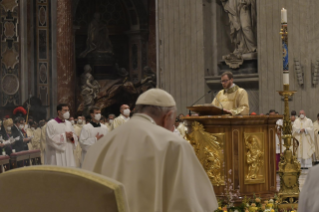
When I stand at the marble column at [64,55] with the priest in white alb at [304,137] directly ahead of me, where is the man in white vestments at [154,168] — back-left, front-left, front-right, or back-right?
front-right

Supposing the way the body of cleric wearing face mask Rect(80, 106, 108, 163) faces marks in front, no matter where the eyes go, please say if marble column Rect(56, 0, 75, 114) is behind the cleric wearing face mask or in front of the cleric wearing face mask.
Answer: behind

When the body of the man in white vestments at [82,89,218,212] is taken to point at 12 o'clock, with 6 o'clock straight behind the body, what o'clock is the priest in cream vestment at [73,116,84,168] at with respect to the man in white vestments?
The priest in cream vestment is roughly at 10 o'clock from the man in white vestments.

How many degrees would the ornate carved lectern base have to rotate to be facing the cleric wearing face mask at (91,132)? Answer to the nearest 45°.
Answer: approximately 90° to its right

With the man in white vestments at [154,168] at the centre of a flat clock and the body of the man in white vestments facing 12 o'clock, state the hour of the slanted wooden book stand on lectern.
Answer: The slanted wooden book stand on lectern is roughly at 11 o'clock from the man in white vestments.

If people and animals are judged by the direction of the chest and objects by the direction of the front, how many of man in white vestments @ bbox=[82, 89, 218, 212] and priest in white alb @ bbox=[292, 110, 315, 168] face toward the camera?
1

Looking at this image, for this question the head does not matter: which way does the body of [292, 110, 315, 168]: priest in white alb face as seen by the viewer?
toward the camera

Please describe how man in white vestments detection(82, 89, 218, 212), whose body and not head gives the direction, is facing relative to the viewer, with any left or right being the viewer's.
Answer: facing away from the viewer and to the right of the viewer
